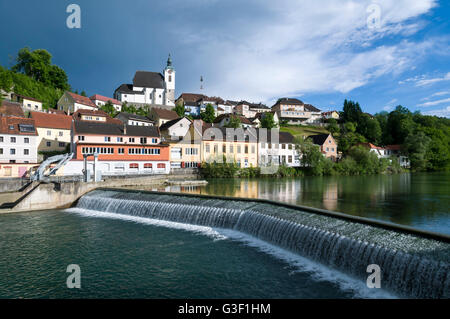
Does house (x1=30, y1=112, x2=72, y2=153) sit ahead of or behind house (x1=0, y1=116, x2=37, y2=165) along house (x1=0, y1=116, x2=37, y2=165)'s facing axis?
behind

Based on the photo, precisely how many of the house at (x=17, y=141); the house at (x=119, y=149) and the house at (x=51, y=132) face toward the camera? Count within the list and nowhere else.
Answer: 3

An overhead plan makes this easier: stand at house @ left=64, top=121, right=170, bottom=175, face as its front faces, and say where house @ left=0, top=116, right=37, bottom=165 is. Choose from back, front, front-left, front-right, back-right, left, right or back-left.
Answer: right

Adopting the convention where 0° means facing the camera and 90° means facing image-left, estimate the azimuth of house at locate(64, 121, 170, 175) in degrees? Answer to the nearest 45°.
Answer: approximately 0°

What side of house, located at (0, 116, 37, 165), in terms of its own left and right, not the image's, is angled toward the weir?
front

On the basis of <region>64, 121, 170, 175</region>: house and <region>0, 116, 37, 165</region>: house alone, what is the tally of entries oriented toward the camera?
2

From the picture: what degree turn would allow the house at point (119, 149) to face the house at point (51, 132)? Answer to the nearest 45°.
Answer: approximately 135° to its right

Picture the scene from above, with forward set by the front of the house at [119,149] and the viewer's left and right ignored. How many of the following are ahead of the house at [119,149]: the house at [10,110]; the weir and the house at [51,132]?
1

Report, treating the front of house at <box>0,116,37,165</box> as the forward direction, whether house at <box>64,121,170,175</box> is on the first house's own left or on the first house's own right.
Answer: on the first house's own left

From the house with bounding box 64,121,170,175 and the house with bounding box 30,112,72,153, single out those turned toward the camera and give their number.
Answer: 2

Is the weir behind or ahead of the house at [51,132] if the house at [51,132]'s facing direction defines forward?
ahead
